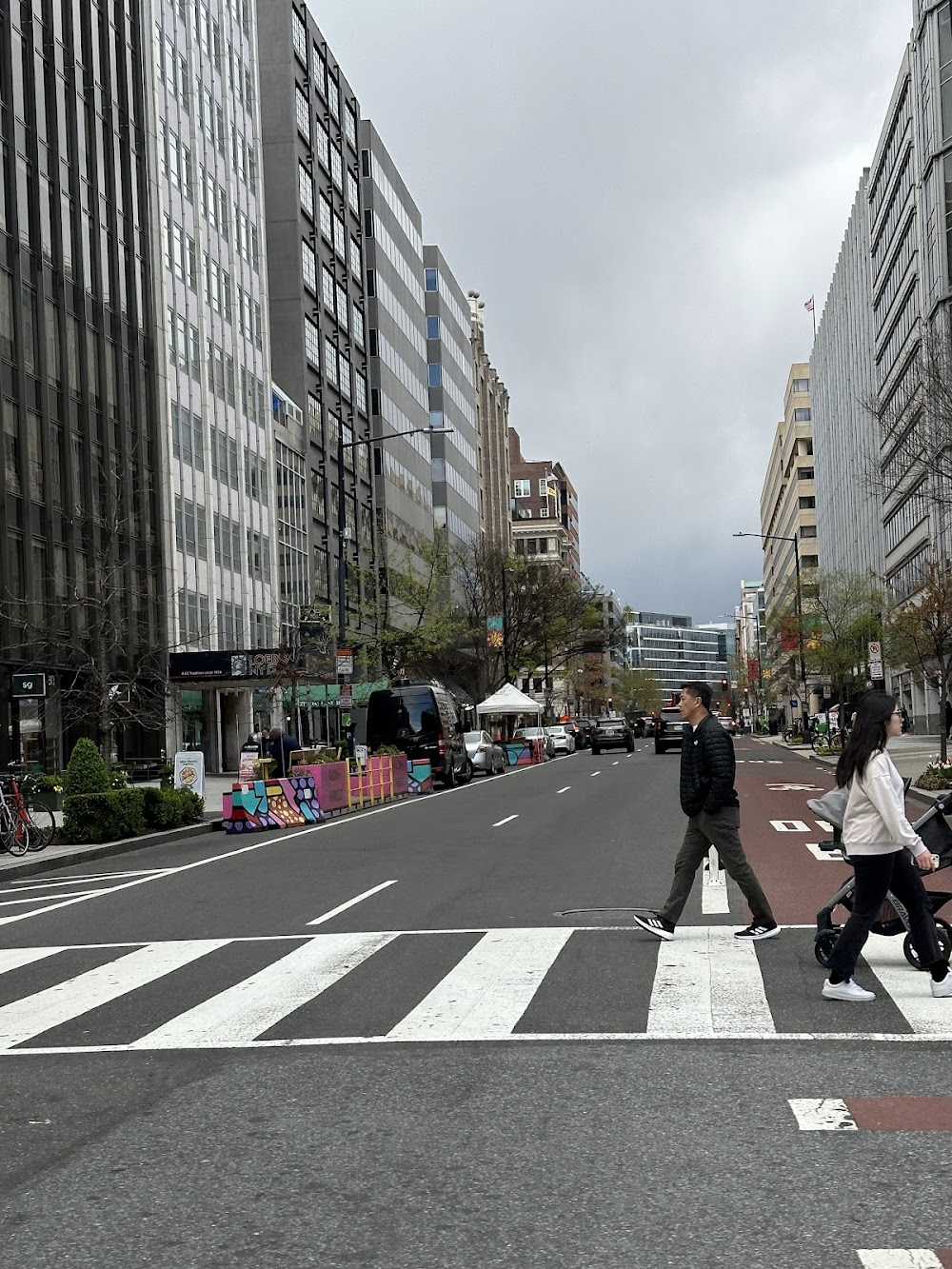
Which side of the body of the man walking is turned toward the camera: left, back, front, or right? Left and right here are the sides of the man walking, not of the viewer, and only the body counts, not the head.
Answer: left

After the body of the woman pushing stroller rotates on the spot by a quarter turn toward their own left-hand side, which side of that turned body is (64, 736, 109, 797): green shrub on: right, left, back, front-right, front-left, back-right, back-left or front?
front-left

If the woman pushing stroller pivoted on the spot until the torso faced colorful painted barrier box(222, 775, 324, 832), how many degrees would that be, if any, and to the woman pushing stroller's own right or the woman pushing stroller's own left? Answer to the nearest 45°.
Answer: approximately 135° to the woman pushing stroller's own left

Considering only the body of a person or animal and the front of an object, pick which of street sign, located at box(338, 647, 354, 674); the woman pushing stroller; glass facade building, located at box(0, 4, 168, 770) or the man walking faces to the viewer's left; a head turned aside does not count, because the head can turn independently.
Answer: the man walking

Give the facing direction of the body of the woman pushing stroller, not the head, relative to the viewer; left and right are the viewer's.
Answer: facing to the right of the viewer

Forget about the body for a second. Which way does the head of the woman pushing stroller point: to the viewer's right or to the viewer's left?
to the viewer's right

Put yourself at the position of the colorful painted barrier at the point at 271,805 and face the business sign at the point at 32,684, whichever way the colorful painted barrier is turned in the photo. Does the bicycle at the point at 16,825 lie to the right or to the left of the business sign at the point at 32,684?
left

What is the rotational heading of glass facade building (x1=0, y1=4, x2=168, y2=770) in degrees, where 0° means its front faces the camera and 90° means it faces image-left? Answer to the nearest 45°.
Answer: approximately 315°

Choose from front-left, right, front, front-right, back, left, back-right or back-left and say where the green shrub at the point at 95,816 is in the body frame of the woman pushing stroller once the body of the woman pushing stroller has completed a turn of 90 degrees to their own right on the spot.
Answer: back-right

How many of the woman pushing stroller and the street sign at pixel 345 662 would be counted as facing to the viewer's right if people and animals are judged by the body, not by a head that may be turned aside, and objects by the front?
1

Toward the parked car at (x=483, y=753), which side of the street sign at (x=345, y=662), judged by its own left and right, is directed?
back
